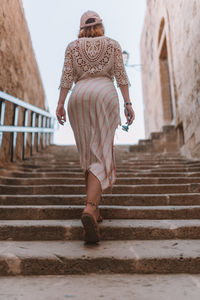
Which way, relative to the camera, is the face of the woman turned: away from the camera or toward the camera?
away from the camera

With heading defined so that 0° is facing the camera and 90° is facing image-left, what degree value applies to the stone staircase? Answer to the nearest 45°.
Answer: approximately 0°

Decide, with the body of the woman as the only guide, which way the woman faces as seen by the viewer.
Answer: away from the camera
